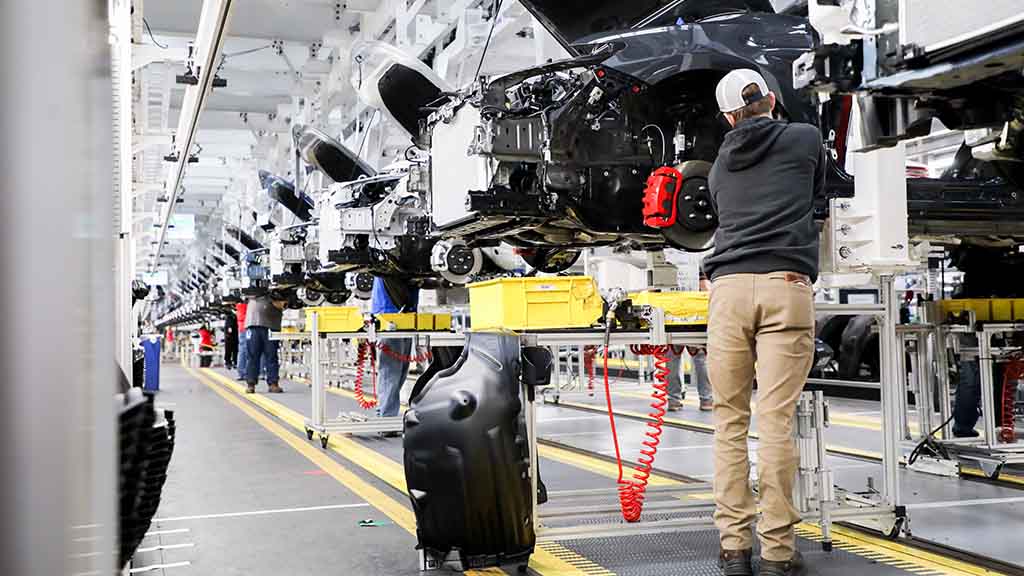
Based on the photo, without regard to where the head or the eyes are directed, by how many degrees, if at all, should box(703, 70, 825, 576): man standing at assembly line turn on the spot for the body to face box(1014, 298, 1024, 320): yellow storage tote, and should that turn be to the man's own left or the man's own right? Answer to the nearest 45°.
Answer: approximately 45° to the man's own right

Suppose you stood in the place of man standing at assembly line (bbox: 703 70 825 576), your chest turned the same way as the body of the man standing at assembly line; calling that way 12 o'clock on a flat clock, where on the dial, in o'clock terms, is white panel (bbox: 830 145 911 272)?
The white panel is roughly at 1 o'clock from the man standing at assembly line.

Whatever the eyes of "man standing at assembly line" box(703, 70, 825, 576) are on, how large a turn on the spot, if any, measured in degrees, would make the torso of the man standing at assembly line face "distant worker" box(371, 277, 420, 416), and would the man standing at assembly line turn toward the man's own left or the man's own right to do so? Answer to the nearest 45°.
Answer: approximately 45° to the man's own left

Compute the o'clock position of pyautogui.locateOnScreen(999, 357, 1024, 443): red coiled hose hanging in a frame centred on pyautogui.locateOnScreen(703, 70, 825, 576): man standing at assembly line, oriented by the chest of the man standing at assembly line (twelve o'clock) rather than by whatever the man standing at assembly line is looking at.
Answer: The red coiled hose hanging is roughly at 1 o'clock from the man standing at assembly line.

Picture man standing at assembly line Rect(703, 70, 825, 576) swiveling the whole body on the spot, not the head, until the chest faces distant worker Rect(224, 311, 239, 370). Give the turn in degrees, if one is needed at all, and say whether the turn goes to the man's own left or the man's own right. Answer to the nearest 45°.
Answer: approximately 45° to the man's own left

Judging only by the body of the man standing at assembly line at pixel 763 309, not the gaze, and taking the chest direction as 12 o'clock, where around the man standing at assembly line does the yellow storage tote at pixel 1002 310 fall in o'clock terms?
The yellow storage tote is roughly at 1 o'clock from the man standing at assembly line.

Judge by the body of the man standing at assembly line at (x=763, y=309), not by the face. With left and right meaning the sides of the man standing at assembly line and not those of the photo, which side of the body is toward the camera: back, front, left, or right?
back

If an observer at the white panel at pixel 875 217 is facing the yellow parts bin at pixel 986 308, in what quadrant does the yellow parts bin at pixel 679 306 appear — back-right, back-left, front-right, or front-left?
back-left

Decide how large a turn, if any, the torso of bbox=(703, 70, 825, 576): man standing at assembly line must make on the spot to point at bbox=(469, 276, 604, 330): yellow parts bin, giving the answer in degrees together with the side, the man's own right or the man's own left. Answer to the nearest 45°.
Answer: approximately 90° to the man's own left

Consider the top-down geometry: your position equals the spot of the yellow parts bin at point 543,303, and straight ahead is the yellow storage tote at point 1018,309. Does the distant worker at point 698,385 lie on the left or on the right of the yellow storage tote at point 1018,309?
left

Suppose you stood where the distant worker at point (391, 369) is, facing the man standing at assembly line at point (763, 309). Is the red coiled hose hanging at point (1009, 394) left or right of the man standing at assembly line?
left

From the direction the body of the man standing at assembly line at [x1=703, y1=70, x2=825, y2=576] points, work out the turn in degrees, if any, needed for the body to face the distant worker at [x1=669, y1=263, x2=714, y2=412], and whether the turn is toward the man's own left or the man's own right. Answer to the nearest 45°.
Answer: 0° — they already face them

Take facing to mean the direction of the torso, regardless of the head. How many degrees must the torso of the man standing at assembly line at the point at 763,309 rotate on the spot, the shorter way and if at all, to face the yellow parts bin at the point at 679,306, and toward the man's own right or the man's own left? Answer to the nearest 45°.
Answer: approximately 45° to the man's own left
